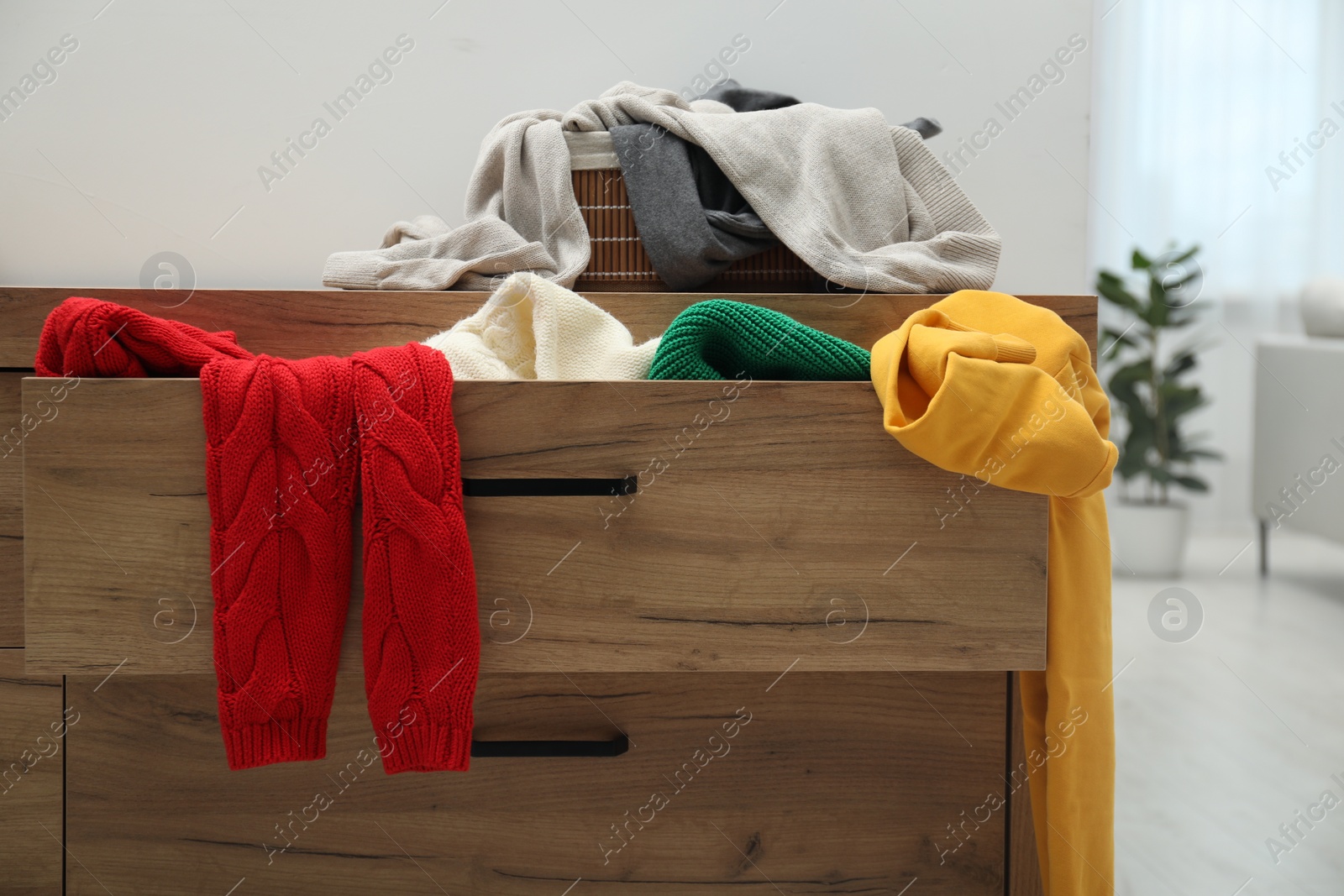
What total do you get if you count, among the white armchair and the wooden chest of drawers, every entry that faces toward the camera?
1

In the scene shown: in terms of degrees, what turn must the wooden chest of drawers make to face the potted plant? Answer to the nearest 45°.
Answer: approximately 135° to its left

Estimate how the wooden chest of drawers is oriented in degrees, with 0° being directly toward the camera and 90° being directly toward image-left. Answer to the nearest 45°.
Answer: approximately 0°
